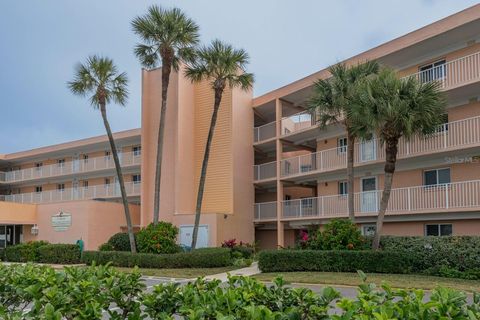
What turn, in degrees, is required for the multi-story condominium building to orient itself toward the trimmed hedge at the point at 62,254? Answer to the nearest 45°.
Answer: approximately 45° to its right

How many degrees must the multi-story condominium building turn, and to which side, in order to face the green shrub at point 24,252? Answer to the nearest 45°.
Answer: approximately 45° to its right

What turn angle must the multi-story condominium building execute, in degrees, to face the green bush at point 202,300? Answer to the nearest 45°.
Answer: approximately 45° to its left

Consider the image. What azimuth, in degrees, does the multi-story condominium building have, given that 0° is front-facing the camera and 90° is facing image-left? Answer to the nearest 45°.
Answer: approximately 45°
